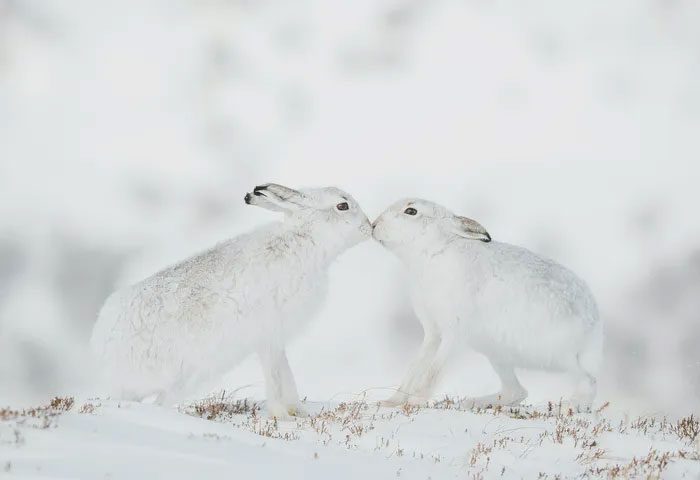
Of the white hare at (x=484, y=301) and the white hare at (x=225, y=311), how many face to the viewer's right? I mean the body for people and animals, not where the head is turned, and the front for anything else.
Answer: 1

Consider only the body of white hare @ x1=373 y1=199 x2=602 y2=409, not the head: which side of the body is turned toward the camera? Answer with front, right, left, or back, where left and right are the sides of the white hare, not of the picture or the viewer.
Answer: left

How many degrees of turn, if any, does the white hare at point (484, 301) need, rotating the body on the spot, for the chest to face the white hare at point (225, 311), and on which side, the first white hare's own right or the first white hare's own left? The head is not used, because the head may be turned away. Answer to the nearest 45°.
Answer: approximately 45° to the first white hare's own left

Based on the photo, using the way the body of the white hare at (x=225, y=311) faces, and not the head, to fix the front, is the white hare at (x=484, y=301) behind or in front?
in front

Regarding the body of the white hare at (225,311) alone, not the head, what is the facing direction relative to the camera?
to the viewer's right

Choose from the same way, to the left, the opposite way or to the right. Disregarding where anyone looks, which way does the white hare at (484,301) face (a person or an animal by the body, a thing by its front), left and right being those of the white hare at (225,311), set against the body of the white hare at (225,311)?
the opposite way
